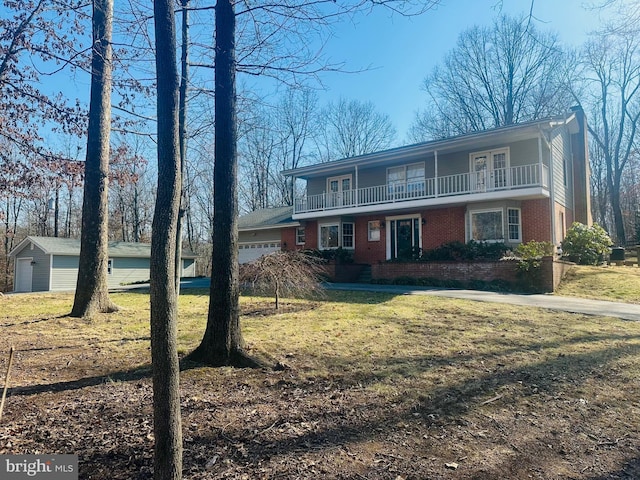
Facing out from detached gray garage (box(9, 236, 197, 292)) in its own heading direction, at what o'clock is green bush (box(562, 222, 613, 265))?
The green bush is roughly at 9 o'clock from the detached gray garage.

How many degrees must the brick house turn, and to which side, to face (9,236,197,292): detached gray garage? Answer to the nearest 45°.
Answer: approximately 45° to its right

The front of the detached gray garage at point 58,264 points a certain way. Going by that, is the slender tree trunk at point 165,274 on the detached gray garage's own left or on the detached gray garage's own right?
on the detached gray garage's own left

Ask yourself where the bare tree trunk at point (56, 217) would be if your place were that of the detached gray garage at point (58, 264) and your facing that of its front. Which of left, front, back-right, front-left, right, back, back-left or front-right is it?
back-right

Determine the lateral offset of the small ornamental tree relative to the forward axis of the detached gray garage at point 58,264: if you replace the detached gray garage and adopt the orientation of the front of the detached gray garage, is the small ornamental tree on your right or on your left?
on your left

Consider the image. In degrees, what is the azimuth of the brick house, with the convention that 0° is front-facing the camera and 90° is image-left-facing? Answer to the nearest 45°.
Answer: approximately 45°

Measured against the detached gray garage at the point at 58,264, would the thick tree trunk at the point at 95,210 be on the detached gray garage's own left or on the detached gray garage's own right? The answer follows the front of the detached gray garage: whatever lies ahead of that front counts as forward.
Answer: on the detached gray garage's own left
